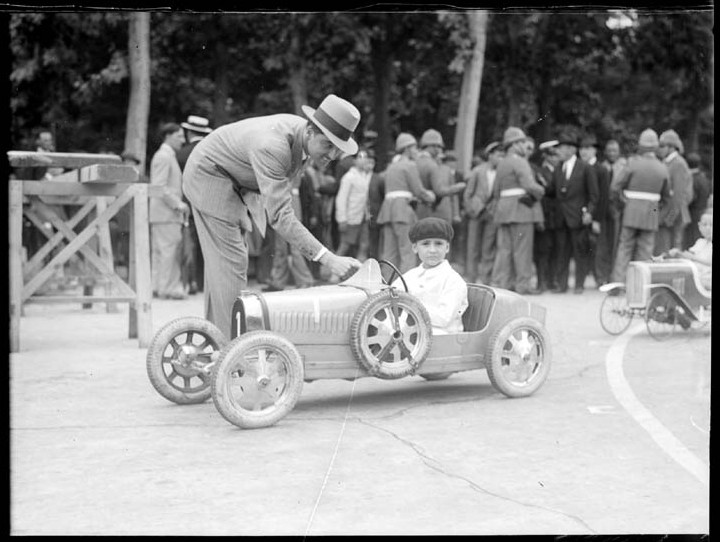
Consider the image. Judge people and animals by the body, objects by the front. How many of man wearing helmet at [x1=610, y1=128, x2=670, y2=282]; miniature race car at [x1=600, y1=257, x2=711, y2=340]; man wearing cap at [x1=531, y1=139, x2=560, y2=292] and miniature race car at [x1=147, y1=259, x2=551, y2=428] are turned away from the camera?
1

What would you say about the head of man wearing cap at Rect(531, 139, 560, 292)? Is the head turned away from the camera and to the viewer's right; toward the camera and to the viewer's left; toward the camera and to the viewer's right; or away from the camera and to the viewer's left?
toward the camera and to the viewer's left

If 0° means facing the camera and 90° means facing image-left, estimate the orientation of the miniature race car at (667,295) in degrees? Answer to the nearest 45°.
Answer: approximately 45°

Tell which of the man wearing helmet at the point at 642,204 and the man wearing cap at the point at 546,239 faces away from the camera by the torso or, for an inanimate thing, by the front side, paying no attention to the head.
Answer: the man wearing helmet at the point at 642,204

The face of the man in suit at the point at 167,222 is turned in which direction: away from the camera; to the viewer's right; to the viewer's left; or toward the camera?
to the viewer's right

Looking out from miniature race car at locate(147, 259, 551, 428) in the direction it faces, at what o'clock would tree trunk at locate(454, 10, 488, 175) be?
The tree trunk is roughly at 5 o'clock from the miniature race car.

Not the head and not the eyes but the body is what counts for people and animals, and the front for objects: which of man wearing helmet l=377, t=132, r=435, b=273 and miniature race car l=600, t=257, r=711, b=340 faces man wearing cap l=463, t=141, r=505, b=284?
man wearing helmet l=377, t=132, r=435, b=273

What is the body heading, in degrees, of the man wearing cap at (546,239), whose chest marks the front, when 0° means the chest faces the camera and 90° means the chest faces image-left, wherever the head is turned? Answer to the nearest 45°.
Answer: approximately 45°

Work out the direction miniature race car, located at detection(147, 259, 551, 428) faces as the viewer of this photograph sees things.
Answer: facing the viewer and to the left of the viewer

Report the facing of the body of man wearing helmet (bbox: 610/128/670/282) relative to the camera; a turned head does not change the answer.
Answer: away from the camera
